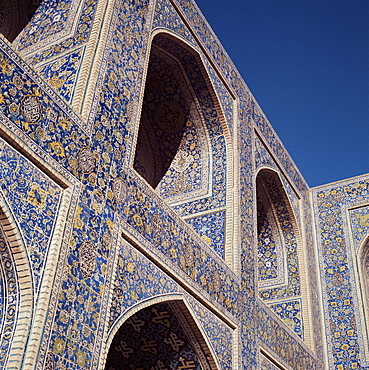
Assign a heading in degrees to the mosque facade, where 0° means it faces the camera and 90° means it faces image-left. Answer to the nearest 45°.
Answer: approximately 315°
